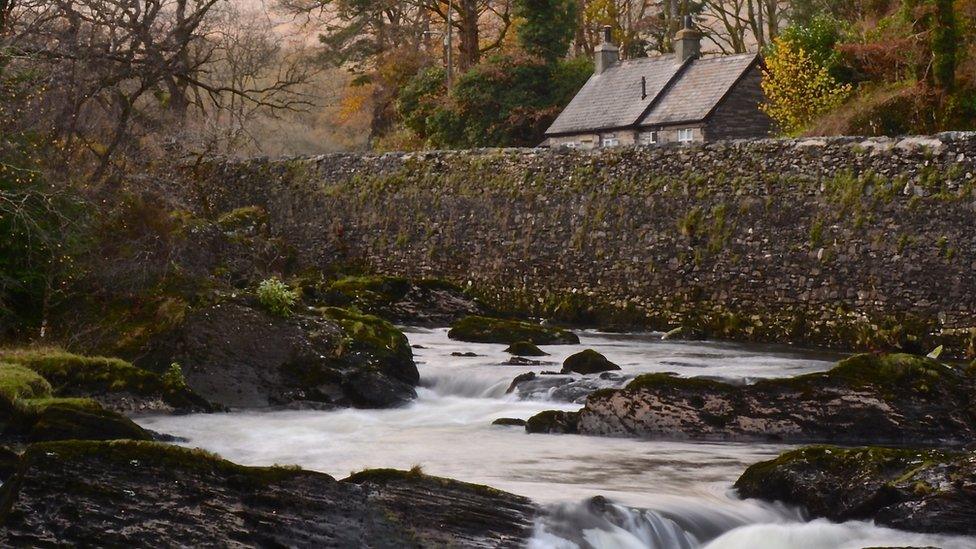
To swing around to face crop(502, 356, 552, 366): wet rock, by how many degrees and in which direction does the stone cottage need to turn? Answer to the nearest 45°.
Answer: approximately 45° to its left

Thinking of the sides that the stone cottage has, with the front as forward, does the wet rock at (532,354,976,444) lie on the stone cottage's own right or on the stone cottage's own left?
on the stone cottage's own left

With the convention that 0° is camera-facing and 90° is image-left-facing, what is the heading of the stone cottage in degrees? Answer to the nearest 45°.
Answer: approximately 45°

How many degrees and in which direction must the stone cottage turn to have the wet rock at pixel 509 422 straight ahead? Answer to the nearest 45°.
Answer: approximately 45° to its left

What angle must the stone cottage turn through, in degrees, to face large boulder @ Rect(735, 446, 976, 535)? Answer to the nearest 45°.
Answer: approximately 45° to its left
